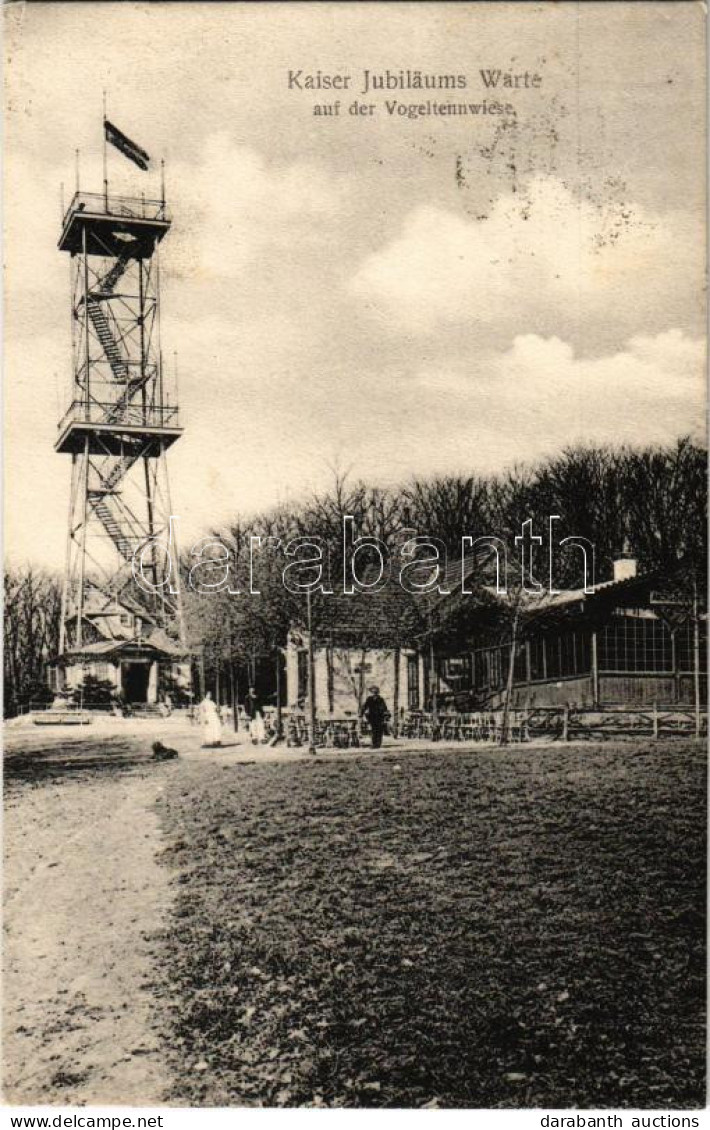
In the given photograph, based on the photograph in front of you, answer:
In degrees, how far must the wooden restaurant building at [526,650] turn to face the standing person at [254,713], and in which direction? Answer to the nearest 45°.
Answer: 0° — it already faces them

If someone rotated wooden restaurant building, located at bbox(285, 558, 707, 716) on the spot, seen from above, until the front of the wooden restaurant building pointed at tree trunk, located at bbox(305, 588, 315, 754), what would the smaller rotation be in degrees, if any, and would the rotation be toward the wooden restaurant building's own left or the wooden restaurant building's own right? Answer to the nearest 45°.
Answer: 0° — it already faces it

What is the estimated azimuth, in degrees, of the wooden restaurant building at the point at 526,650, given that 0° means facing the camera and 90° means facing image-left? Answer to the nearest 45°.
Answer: approximately 45°

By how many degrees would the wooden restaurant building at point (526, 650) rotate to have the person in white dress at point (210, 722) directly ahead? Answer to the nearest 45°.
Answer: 0° — it already faces them
